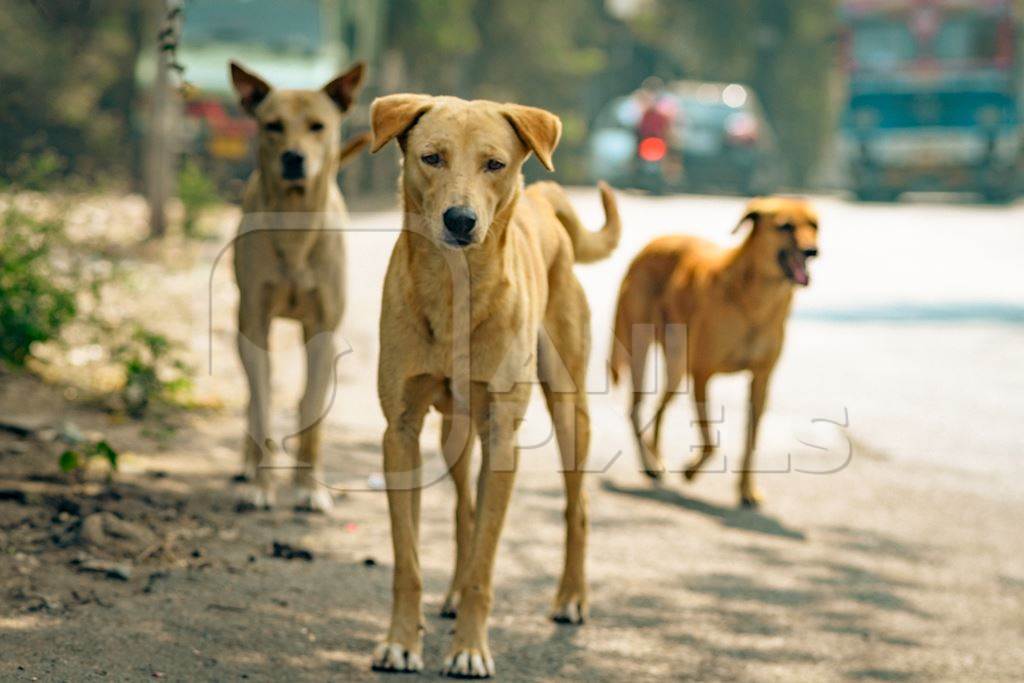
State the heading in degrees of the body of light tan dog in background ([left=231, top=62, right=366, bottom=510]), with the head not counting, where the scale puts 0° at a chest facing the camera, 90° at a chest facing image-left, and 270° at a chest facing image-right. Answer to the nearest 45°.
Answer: approximately 0°

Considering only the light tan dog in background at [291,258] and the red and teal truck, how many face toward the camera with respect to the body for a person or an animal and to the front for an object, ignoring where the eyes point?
2

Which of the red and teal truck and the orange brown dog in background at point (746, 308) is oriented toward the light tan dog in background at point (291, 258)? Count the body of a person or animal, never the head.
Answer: the red and teal truck

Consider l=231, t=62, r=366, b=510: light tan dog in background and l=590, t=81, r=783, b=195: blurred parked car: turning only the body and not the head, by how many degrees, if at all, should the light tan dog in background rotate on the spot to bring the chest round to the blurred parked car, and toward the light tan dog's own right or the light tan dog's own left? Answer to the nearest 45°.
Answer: approximately 180°

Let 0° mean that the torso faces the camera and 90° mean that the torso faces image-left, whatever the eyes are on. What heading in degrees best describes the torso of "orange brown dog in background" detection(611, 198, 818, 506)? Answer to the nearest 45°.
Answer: approximately 315°

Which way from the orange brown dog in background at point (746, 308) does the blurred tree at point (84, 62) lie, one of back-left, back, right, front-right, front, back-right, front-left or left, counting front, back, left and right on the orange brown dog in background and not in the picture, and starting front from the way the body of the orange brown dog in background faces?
back

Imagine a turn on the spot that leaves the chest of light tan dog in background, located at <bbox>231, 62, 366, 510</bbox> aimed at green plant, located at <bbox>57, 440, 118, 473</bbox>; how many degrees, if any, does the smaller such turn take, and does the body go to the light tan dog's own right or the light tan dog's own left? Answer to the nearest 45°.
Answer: approximately 45° to the light tan dog's own right

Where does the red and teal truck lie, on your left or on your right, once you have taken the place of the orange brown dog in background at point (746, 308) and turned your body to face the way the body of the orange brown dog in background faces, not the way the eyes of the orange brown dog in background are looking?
on your left

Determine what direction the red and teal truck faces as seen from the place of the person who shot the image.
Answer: facing the viewer

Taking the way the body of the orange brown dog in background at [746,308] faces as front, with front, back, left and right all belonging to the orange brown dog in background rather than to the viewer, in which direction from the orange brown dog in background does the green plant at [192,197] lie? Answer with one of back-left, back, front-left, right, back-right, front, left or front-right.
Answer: back

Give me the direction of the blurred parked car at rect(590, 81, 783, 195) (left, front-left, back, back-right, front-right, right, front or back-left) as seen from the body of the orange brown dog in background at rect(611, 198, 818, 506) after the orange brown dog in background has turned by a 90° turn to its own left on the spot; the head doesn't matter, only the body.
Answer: front-left

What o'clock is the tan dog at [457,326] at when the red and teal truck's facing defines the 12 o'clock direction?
The tan dog is roughly at 12 o'clock from the red and teal truck.

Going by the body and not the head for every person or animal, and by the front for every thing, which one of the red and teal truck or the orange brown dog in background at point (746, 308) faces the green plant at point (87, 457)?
the red and teal truck
